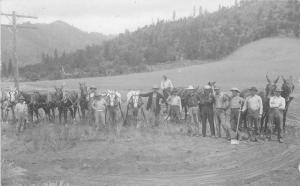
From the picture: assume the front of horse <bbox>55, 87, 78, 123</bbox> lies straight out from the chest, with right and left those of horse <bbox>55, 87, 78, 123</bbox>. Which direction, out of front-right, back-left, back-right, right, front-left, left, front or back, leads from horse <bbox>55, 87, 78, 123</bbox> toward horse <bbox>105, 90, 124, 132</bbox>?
left

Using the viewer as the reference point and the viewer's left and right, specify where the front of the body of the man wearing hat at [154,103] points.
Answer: facing the viewer

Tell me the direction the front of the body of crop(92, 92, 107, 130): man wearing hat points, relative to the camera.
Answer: toward the camera

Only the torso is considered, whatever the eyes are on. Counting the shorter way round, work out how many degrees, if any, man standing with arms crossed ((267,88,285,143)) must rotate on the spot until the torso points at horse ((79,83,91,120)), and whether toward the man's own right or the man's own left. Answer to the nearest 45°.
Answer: approximately 90° to the man's own right

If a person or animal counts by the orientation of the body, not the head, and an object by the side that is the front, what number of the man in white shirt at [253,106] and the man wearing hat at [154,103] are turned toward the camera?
2

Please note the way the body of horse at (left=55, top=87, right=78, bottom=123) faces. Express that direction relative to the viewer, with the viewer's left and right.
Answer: facing the viewer and to the left of the viewer

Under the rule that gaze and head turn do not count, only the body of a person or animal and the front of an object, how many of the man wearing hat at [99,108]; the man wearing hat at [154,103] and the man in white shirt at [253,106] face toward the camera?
3

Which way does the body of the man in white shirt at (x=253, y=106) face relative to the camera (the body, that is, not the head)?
toward the camera

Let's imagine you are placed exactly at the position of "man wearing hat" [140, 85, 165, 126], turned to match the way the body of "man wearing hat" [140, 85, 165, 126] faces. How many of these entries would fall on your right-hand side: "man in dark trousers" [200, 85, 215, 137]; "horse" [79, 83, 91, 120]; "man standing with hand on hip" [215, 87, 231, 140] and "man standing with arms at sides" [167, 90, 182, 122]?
1

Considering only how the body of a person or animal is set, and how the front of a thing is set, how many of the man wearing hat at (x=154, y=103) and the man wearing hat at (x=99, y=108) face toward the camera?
2
